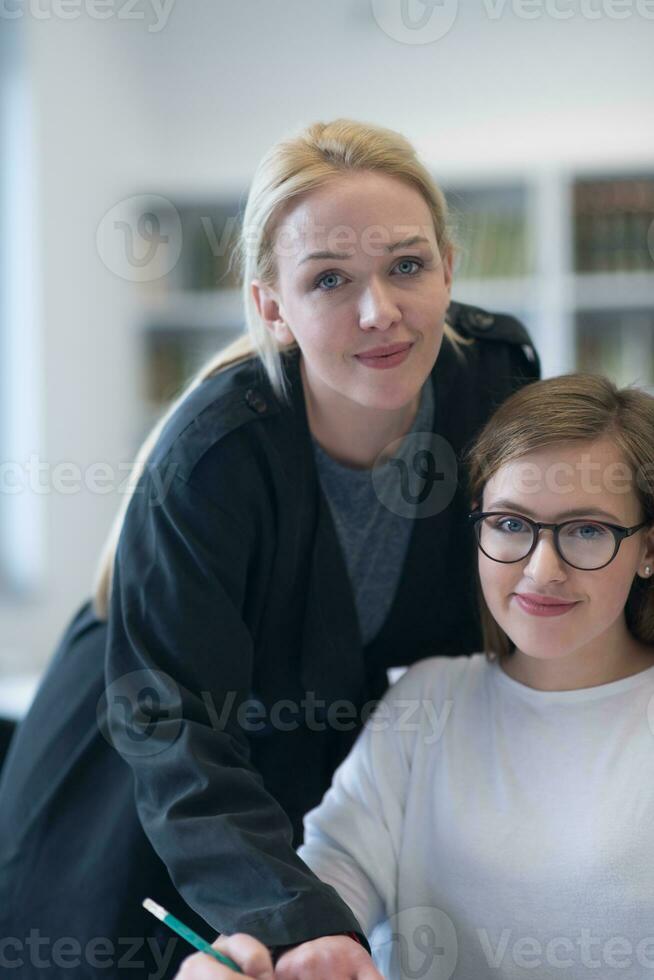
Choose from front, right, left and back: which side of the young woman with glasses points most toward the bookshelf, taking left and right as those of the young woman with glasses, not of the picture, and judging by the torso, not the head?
back

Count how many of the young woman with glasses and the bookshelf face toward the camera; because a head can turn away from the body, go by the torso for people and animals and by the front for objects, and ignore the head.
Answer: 2

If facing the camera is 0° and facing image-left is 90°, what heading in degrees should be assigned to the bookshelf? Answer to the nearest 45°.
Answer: approximately 0°

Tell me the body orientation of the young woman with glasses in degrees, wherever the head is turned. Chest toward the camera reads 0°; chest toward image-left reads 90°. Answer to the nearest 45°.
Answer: approximately 0°

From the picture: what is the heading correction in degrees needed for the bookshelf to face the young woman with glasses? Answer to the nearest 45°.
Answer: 0° — it already faces them

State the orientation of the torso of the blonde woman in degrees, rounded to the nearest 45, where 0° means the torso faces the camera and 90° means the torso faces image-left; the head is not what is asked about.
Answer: approximately 315°
